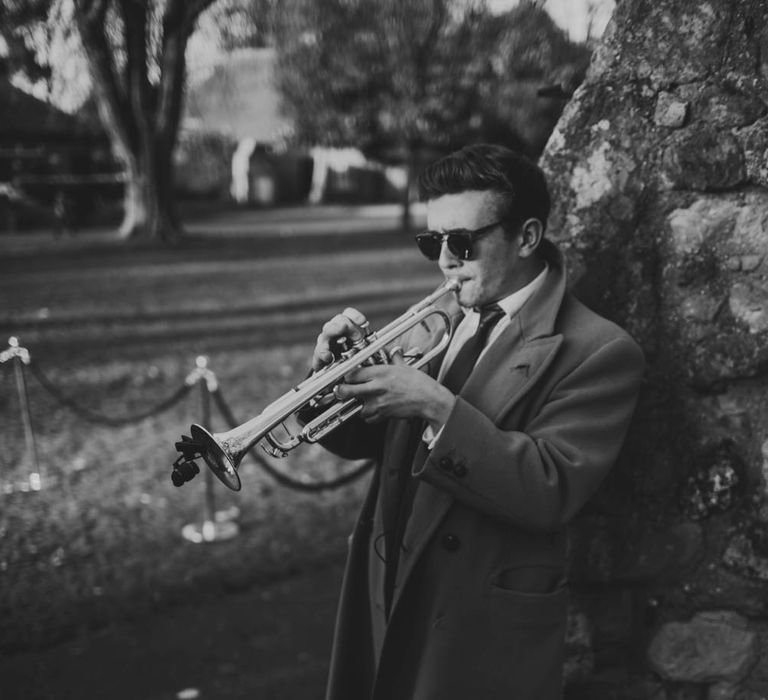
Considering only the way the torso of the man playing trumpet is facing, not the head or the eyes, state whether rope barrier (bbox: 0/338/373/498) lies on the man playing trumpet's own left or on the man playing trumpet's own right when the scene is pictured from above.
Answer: on the man playing trumpet's own right

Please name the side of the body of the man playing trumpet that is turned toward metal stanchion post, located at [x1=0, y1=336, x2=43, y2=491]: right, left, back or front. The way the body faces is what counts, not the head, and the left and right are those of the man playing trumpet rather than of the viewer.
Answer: right

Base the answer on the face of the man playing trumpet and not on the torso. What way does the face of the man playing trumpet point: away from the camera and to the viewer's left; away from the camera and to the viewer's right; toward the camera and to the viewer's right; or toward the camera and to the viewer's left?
toward the camera and to the viewer's left

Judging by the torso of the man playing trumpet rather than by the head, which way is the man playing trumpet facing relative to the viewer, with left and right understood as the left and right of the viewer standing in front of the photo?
facing the viewer and to the left of the viewer

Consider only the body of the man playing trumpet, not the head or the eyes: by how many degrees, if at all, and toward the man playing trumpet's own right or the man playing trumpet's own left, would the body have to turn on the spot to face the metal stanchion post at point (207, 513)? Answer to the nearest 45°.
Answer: approximately 90° to the man playing trumpet's own right
